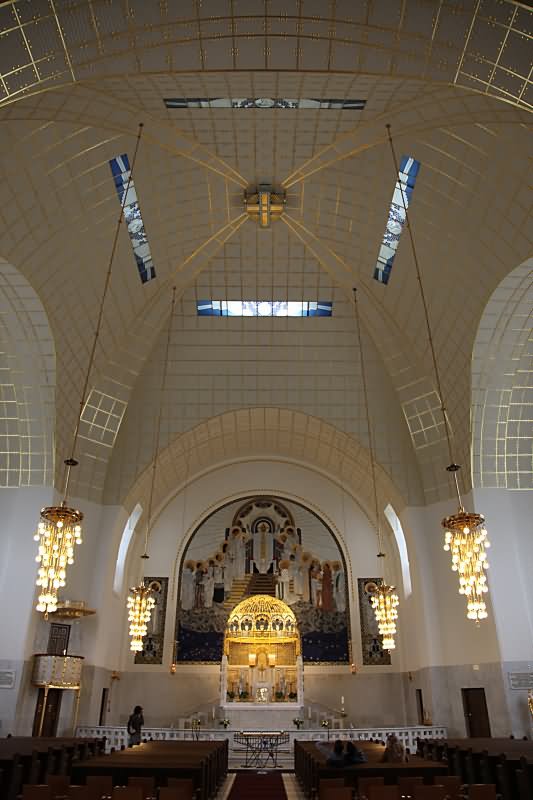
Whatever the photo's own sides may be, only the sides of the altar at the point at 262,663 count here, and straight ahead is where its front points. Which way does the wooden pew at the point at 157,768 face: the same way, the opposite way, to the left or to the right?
the opposite way

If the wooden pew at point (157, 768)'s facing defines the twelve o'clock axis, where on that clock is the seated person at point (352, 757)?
The seated person is roughly at 3 o'clock from the wooden pew.

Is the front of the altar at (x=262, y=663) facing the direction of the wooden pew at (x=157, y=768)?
yes

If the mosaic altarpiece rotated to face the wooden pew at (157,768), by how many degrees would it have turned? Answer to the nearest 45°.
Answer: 0° — it already faces it

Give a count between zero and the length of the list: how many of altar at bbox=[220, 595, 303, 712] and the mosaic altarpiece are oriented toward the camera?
2

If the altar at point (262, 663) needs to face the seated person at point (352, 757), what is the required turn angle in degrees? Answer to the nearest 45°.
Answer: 0° — it already faces them

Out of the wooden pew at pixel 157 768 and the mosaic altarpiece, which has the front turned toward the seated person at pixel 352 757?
the mosaic altarpiece

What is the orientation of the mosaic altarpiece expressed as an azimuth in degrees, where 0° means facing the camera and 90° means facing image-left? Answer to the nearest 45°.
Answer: approximately 0°

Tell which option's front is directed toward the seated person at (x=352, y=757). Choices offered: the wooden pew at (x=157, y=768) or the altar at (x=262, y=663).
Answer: the altar

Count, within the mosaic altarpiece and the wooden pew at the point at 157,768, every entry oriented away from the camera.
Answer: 1

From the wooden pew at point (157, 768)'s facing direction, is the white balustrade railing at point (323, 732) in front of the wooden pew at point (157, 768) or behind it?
in front

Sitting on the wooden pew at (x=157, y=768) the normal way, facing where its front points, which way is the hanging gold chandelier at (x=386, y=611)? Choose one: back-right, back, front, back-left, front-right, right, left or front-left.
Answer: front-right

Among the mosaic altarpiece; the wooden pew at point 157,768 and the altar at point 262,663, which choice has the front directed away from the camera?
the wooden pew

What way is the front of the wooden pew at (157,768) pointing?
away from the camera

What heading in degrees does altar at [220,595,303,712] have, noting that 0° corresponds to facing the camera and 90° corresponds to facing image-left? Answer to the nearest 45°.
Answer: approximately 0°

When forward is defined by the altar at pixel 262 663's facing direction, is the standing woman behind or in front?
in front
